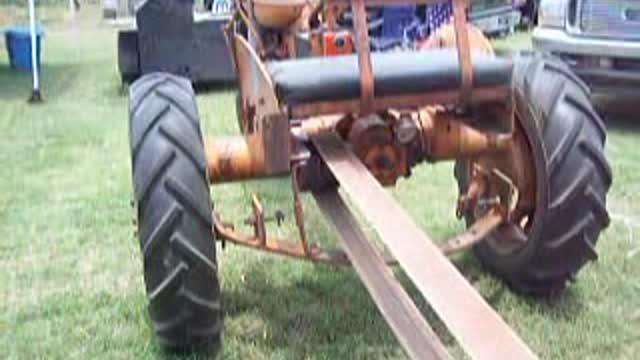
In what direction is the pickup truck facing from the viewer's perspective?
toward the camera

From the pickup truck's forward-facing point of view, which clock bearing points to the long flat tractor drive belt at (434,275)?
The long flat tractor drive belt is roughly at 12 o'clock from the pickup truck.

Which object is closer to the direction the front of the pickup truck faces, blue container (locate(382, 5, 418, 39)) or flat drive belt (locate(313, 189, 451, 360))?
the flat drive belt

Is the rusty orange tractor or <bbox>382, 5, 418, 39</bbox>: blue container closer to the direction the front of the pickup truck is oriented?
the rusty orange tractor

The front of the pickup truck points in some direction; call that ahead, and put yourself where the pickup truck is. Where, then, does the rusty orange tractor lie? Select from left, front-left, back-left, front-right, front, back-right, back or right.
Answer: front

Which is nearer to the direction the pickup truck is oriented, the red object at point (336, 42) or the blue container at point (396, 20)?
the red object

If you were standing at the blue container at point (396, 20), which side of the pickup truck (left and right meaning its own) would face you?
right

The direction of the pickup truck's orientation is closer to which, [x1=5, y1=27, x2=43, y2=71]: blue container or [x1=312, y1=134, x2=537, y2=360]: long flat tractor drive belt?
the long flat tractor drive belt

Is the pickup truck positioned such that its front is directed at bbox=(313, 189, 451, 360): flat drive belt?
yes
